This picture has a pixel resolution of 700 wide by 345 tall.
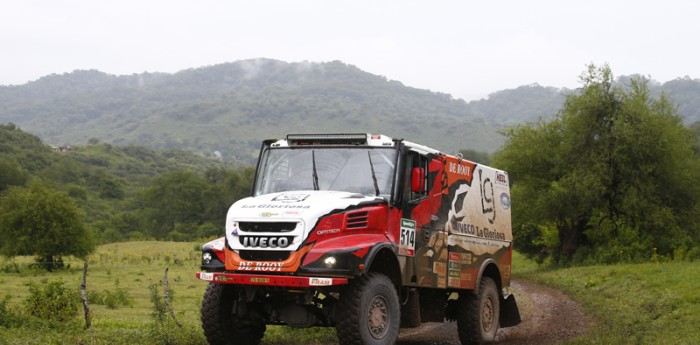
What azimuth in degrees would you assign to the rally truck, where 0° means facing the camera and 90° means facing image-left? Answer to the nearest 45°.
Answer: approximately 45°

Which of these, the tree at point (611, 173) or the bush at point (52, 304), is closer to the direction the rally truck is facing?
the bush

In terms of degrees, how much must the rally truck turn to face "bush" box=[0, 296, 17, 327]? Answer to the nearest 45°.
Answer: approximately 90° to its right

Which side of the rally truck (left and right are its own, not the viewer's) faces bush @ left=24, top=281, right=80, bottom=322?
right

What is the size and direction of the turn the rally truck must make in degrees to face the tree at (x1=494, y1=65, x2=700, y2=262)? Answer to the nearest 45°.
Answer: approximately 180°
